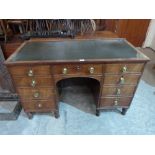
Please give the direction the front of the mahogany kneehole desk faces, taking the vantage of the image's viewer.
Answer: facing the viewer
